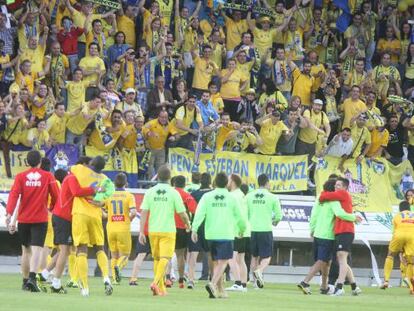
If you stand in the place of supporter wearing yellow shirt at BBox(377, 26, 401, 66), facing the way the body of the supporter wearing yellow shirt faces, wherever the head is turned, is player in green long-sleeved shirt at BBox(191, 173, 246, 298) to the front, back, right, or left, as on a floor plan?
front

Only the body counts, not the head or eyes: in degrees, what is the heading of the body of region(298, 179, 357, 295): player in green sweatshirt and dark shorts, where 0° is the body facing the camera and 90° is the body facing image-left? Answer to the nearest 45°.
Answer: approximately 225°

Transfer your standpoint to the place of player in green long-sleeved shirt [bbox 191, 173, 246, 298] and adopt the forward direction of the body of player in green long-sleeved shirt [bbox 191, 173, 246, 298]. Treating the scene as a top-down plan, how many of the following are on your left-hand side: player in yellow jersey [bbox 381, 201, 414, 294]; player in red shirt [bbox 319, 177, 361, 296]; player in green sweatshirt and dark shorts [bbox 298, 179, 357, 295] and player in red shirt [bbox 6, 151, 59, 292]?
1

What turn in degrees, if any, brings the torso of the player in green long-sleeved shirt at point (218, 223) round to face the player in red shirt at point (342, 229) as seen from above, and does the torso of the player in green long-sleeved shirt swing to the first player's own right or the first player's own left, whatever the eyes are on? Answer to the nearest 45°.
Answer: approximately 45° to the first player's own right

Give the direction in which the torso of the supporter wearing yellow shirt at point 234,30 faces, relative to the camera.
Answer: toward the camera

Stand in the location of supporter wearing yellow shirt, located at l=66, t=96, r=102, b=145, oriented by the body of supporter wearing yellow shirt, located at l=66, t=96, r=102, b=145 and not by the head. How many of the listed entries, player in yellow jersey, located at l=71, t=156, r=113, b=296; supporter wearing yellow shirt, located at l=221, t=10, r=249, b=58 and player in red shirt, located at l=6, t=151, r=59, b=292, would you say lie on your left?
1

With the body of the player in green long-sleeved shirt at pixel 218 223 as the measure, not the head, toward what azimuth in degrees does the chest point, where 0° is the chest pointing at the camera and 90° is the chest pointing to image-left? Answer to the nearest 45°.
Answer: approximately 180°

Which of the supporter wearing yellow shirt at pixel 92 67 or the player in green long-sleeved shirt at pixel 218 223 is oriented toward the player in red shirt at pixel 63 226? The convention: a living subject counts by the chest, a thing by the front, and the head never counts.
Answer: the supporter wearing yellow shirt

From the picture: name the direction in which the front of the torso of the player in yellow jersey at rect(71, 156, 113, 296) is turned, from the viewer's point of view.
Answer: away from the camera

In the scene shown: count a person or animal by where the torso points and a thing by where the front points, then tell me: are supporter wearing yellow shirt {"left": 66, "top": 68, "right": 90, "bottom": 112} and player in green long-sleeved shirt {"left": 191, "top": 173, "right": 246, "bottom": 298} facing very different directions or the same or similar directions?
very different directions

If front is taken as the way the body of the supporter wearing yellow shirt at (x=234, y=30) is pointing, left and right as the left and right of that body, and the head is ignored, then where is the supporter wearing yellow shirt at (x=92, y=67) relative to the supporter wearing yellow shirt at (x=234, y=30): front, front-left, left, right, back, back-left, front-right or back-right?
front-right

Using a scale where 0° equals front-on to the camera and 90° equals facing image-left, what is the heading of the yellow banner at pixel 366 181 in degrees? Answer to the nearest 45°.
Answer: approximately 0°

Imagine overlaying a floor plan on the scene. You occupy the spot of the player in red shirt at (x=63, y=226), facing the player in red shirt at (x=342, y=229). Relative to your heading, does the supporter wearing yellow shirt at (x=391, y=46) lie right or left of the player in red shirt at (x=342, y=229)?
left

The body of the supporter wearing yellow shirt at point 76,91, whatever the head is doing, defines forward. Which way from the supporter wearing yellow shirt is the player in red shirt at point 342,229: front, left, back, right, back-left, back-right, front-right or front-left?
front-left

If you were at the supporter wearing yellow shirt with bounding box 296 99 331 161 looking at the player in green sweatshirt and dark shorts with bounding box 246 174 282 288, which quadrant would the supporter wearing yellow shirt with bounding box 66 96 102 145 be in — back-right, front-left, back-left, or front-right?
front-right
